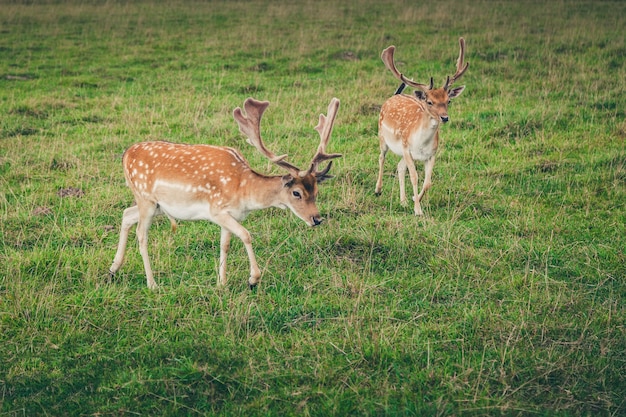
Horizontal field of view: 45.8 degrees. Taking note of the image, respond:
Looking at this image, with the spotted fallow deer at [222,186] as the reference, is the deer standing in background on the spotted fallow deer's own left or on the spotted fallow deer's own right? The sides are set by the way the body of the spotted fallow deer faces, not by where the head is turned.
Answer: on the spotted fallow deer's own left

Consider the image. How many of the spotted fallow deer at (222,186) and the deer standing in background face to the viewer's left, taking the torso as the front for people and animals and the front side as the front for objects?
0

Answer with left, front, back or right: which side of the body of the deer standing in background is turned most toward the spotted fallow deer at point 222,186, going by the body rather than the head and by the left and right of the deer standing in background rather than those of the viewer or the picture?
right

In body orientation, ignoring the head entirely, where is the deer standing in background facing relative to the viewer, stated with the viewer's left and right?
facing the viewer and to the right of the viewer

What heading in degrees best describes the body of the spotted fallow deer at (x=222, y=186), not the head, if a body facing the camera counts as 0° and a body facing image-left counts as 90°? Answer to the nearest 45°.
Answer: approximately 270°
